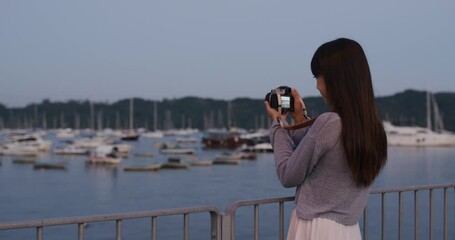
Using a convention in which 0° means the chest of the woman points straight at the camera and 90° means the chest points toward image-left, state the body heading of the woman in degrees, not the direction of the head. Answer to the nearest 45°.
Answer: approximately 135°

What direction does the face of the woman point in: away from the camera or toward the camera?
away from the camera

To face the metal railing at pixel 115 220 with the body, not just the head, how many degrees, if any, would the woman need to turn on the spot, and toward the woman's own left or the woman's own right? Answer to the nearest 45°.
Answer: approximately 45° to the woman's own left
